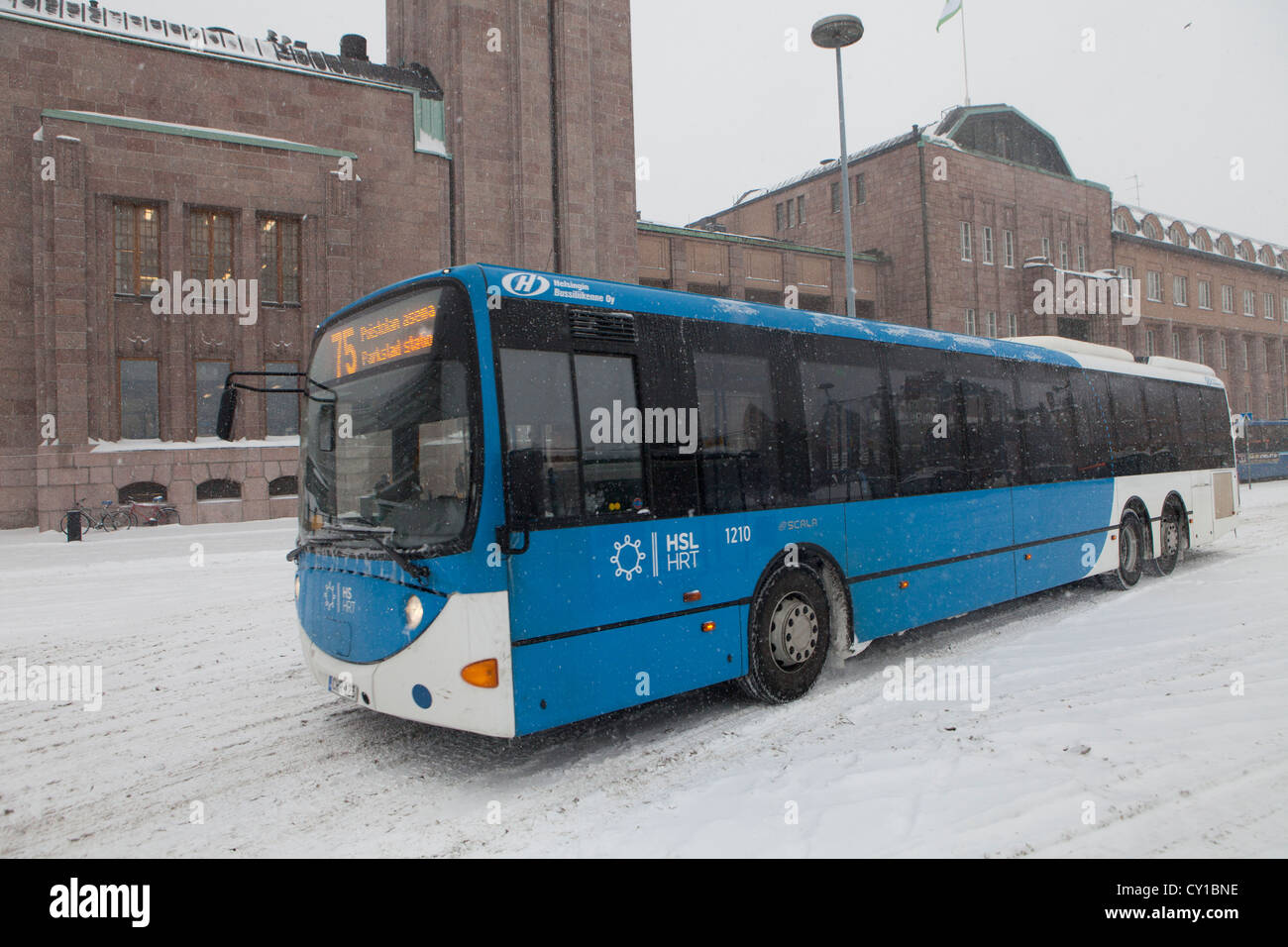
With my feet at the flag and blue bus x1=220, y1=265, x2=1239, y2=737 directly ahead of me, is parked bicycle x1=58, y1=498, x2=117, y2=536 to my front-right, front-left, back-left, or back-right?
front-right

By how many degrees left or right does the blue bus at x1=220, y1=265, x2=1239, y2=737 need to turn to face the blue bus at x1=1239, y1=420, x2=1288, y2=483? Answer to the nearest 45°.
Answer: approximately 180°

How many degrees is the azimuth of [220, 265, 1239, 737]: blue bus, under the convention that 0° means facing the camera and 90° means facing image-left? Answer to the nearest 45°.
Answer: approximately 45°

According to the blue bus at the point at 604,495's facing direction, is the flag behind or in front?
behind
